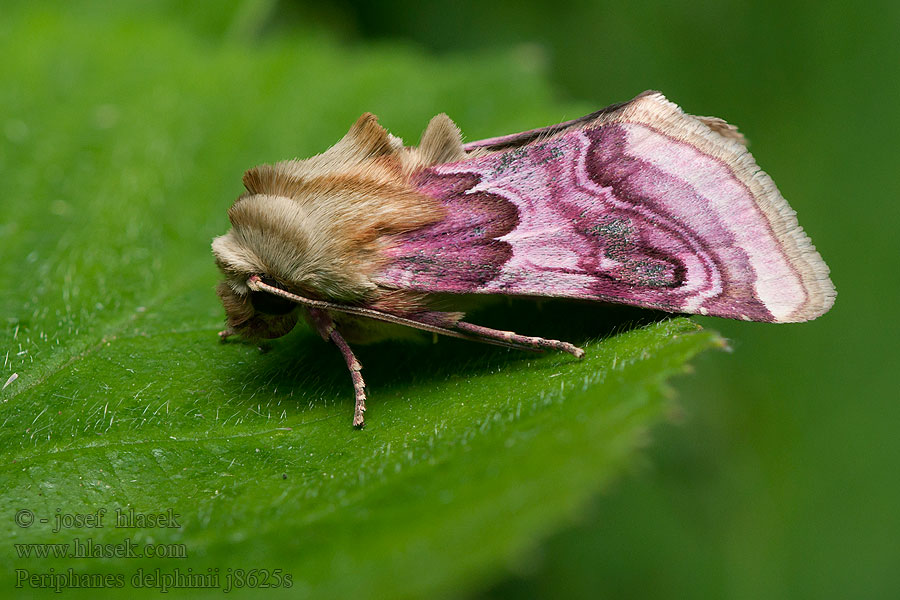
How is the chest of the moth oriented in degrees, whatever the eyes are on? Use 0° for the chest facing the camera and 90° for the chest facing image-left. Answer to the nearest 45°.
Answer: approximately 90°
